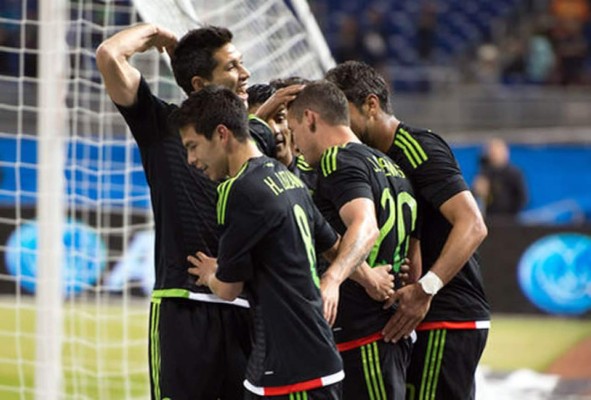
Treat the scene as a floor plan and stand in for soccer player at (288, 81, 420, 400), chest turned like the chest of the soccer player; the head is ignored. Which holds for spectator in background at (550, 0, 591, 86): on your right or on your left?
on your right

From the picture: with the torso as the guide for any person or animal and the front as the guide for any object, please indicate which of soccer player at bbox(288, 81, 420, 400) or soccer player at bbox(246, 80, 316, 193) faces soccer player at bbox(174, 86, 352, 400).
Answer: soccer player at bbox(246, 80, 316, 193)

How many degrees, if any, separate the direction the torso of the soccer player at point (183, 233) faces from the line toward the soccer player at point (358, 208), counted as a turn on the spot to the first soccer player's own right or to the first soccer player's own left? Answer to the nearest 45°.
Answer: approximately 45° to the first soccer player's own left

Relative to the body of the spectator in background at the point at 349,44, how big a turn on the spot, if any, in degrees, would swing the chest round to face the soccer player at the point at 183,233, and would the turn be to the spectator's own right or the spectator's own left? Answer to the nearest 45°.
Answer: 0° — they already face them

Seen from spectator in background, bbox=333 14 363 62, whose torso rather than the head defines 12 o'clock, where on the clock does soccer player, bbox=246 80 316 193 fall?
The soccer player is roughly at 12 o'clock from the spectator in background.

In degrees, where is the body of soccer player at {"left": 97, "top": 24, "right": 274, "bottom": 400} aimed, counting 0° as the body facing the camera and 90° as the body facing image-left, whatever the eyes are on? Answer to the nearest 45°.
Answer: approximately 315°

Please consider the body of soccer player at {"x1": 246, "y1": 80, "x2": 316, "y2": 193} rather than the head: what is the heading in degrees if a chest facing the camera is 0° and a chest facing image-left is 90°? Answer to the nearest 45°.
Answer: approximately 0°

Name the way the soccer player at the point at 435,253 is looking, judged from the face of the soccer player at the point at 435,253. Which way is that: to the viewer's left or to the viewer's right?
to the viewer's left

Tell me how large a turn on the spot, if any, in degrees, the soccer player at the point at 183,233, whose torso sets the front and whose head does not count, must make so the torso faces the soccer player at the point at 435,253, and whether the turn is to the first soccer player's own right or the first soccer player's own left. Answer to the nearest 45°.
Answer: approximately 45° to the first soccer player's own left

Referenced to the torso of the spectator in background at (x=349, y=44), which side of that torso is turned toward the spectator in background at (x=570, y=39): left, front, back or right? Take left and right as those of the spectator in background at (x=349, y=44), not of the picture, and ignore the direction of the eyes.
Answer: left

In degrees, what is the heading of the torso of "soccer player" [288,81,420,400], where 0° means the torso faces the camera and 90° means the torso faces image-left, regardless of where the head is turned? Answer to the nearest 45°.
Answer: approximately 135°

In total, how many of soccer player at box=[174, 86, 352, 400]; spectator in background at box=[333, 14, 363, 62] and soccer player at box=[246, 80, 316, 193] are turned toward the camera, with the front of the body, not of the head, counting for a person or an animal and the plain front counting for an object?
2

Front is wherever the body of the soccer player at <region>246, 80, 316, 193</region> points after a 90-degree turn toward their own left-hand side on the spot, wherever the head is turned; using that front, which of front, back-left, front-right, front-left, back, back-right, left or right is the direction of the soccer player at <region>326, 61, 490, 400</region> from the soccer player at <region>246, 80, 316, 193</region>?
front
